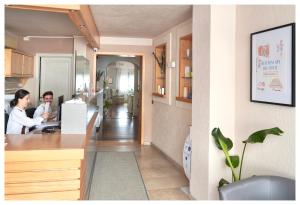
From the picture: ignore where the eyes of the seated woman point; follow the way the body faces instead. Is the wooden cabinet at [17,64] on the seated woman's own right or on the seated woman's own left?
on the seated woman's own left

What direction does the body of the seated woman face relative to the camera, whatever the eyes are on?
to the viewer's right

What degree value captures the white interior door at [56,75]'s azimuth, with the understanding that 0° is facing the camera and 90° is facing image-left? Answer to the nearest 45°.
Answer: approximately 0°
